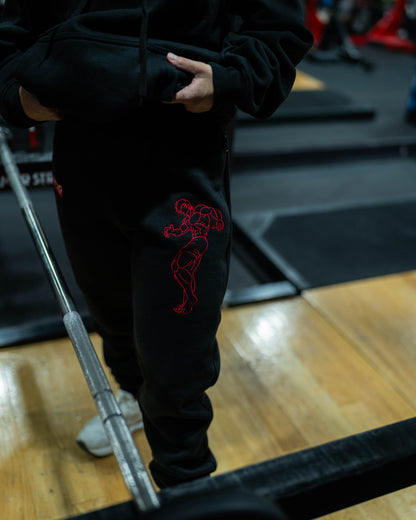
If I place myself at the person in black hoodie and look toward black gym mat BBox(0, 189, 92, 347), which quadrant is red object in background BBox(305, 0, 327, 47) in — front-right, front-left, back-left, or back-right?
front-right

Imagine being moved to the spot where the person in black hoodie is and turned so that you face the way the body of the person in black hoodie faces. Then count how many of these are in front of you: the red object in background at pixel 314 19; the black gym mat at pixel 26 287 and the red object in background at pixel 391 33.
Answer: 0

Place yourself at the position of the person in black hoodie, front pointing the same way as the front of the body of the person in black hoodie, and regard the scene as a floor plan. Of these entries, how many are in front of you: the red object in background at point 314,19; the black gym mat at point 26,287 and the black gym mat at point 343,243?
0

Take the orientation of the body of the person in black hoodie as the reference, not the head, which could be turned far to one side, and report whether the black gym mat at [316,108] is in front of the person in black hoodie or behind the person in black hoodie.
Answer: behind

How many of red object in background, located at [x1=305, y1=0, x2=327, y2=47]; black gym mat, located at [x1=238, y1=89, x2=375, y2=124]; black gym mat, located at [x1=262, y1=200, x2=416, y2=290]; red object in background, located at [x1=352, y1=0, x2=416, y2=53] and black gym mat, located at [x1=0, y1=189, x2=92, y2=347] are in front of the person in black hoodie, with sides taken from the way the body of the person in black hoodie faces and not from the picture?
0

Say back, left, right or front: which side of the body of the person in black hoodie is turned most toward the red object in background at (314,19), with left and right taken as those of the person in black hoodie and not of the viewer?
back

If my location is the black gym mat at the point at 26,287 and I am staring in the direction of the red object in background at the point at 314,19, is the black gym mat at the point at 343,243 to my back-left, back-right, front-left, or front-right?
front-right

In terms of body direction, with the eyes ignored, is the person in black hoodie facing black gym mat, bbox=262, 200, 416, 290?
no

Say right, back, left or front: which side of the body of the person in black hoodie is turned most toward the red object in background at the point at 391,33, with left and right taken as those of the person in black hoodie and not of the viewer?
back

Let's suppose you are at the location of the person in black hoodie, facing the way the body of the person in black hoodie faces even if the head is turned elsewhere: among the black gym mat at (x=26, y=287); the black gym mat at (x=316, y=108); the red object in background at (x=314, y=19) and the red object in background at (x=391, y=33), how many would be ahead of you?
0

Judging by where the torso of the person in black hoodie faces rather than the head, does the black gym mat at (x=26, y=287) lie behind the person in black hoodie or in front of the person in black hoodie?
behind

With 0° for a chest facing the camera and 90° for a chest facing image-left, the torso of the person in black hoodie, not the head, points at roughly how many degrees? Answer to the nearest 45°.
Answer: approximately 0°
